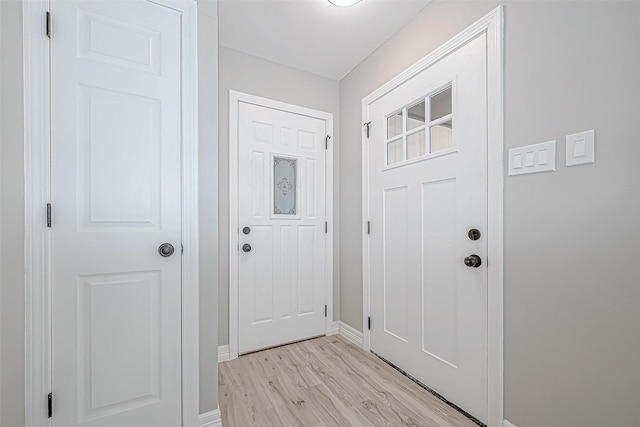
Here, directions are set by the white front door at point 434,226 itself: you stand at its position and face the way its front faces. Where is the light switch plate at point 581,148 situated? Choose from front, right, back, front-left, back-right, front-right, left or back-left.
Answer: left

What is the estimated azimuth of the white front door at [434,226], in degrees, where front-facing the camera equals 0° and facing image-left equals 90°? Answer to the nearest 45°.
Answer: approximately 45°

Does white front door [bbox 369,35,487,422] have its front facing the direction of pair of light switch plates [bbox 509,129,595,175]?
no

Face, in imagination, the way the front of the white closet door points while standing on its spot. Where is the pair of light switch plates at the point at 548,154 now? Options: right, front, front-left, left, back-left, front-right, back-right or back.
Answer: front-left

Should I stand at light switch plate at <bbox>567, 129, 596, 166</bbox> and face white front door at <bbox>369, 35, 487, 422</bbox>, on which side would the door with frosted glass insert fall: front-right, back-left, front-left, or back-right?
front-left

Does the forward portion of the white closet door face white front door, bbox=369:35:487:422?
no

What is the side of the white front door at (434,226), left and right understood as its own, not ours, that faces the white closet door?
front

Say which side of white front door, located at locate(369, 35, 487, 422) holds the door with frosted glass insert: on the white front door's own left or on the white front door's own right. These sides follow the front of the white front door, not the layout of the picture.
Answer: on the white front door's own right

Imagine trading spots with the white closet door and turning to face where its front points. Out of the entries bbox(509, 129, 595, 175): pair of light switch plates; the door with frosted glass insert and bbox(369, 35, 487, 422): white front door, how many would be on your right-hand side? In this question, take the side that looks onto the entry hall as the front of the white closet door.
0

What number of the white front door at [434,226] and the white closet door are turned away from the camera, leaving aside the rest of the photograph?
0

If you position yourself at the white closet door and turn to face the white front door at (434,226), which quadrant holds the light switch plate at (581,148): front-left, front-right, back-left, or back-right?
front-right

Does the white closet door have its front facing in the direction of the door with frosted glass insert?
no
